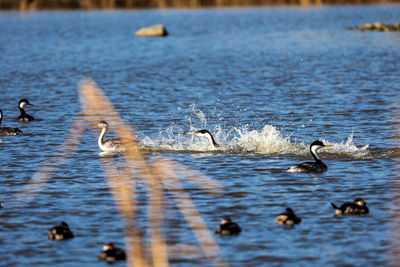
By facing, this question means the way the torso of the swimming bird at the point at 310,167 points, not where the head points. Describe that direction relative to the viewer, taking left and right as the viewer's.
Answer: facing to the right of the viewer

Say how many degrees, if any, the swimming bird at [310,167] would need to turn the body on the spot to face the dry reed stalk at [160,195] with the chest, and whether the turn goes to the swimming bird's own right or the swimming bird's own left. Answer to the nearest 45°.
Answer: approximately 135° to the swimming bird's own right

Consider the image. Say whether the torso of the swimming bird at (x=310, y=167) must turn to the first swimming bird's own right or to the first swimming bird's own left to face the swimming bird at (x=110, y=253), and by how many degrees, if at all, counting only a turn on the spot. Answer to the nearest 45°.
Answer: approximately 135° to the first swimming bird's own right

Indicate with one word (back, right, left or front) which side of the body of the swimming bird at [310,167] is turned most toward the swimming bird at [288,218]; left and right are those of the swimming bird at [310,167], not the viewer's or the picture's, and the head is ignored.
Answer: right

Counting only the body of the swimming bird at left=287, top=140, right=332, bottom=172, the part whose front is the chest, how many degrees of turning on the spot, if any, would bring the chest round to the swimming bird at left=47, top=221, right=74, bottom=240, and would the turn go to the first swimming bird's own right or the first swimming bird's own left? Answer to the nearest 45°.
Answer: approximately 135° to the first swimming bird's own right

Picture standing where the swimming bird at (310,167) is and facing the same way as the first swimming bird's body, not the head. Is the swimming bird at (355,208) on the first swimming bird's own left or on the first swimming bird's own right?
on the first swimming bird's own right
